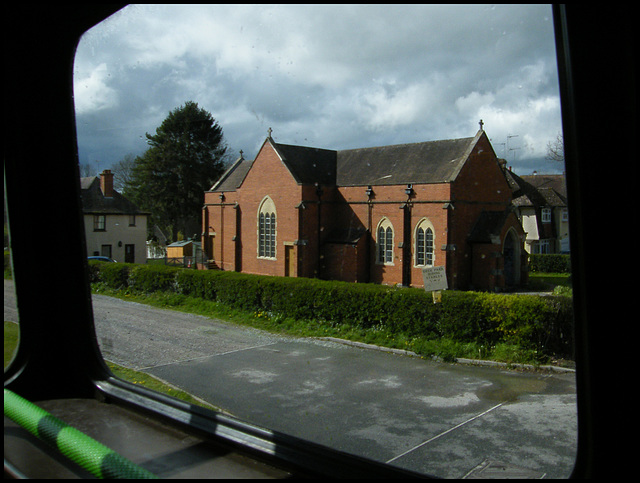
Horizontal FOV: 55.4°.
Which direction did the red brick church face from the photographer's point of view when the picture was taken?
facing the viewer and to the right of the viewer

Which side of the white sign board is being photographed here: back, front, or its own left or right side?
front

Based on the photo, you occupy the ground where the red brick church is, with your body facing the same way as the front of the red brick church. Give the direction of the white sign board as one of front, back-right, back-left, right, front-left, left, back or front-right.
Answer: front-right

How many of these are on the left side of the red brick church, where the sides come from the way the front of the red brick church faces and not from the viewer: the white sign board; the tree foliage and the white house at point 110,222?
0

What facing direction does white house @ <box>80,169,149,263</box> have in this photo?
toward the camera

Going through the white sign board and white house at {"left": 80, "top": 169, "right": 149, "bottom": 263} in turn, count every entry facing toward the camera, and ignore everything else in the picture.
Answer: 2

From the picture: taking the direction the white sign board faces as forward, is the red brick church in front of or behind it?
behind
